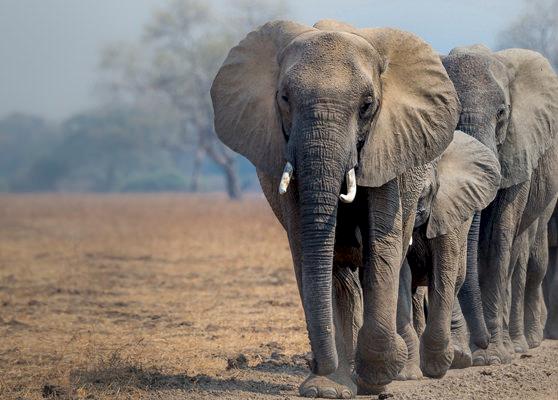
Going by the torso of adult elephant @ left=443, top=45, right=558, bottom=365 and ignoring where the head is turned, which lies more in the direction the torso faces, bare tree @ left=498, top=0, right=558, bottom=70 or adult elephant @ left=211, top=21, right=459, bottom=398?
the adult elephant

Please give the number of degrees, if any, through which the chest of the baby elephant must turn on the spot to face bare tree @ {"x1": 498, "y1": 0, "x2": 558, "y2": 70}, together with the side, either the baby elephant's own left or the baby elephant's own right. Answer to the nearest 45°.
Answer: approximately 135° to the baby elephant's own right

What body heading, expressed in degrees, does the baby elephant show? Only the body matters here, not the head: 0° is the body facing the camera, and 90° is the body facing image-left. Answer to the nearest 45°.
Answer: approximately 45°

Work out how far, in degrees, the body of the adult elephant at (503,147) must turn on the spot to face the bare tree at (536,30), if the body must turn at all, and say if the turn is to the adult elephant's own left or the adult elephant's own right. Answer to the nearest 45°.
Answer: approximately 135° to the adult elephant's own right

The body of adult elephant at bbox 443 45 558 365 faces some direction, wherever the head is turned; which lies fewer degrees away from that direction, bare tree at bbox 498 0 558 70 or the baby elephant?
the baby elephant

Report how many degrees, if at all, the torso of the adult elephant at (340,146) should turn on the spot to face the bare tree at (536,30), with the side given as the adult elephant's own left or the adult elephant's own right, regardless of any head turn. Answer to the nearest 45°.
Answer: approximately 180°

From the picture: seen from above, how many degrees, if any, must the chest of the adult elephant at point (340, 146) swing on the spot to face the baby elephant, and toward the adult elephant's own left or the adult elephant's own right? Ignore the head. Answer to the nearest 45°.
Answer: approximately 135° to the adult elephant's own left
